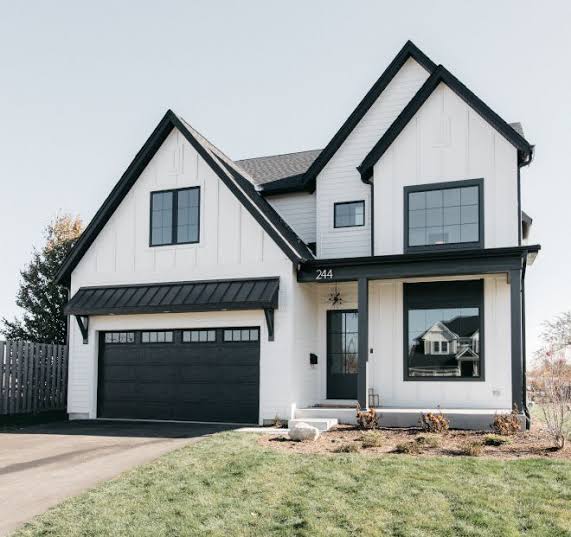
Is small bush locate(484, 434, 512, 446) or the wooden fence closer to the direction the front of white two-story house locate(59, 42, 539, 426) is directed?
the small bush

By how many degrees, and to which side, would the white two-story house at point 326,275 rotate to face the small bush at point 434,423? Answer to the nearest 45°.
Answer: approximately 45° to its left

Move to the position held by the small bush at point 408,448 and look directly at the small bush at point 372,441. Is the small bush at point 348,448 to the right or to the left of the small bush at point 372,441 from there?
left

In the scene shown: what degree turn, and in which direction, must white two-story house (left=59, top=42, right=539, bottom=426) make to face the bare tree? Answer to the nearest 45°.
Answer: approximately 45° to its left

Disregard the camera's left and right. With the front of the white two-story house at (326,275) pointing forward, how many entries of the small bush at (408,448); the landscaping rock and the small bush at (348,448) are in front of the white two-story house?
3

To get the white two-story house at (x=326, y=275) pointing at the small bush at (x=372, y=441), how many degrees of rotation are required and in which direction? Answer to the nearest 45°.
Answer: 0° — it already faces it

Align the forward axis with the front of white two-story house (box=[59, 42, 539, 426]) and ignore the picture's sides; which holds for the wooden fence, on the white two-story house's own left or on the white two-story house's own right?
on the white two-story house's own right

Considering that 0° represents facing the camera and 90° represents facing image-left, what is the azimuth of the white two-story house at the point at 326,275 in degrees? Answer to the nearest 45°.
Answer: approximately 0°

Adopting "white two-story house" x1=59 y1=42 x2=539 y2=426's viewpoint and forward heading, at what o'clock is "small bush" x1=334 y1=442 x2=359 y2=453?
The small bush is roughly at 12 o'clock from the white two-story house.
